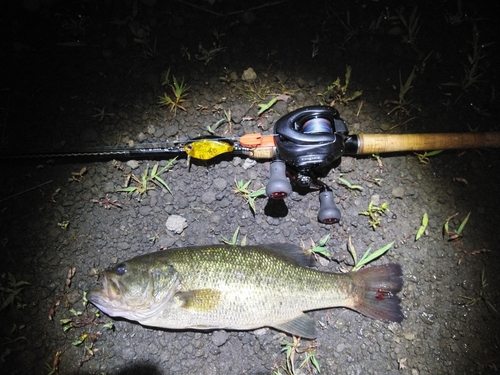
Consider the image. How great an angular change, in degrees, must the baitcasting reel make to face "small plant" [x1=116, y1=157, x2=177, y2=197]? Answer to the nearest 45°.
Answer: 0° — it already faces it

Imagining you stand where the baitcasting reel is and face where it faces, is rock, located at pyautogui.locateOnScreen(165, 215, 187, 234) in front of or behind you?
in front

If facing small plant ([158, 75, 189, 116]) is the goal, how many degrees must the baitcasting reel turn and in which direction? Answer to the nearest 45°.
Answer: approximately 45° to its right

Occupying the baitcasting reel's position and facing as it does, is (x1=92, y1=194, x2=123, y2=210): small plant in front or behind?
in front

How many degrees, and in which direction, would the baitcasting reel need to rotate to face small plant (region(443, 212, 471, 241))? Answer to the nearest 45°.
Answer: approximately 180°

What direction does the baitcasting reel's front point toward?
to the viewer's left

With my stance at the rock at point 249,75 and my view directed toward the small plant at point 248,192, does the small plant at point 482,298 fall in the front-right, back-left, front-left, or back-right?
front-left

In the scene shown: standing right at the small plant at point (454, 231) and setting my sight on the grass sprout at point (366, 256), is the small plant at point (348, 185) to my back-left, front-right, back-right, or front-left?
front-right

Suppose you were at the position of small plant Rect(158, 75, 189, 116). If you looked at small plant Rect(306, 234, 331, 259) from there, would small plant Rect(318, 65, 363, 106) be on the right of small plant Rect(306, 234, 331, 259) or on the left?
left

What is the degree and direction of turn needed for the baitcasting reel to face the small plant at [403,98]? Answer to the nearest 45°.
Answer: approximately 135° to its right
